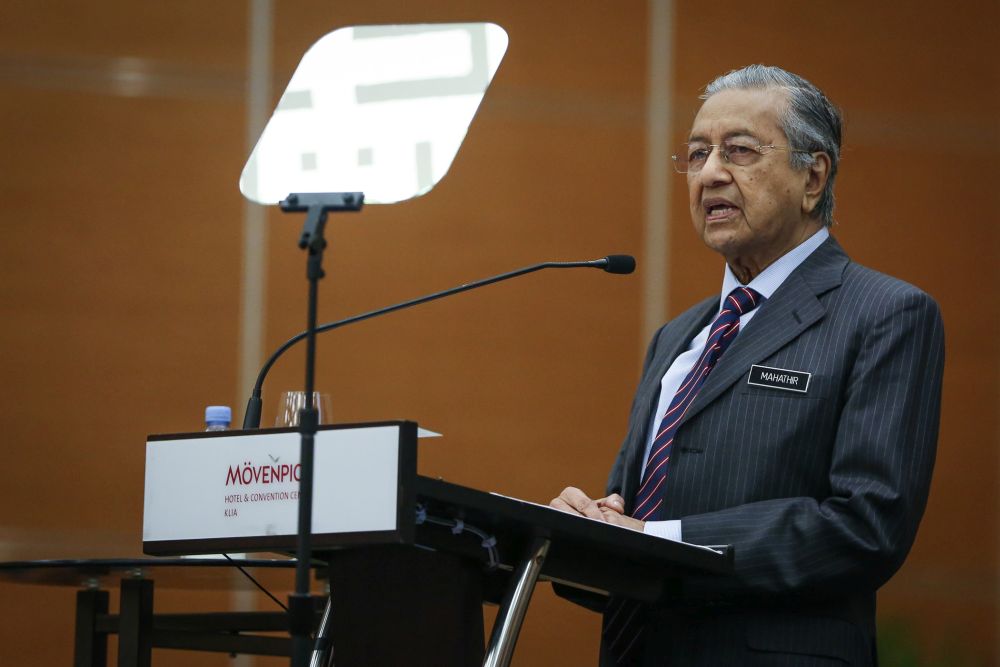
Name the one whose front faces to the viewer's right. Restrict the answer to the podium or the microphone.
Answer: the microphone

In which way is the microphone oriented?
to the viewer's right

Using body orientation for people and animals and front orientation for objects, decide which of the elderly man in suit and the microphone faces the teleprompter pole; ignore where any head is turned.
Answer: the elderly man in suit

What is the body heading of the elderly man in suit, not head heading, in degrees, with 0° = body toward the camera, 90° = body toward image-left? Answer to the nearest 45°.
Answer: approximately 45°

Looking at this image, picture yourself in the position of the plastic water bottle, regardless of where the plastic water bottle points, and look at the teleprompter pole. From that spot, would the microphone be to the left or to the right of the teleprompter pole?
left
